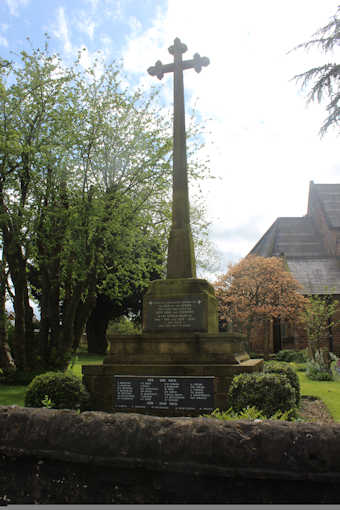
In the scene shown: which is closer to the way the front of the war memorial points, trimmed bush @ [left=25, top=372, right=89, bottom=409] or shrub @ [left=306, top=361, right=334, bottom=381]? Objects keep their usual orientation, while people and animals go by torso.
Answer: the trimmed bush

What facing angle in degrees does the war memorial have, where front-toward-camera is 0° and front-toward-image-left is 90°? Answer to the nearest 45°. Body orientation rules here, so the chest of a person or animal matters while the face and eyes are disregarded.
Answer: approximately 0°

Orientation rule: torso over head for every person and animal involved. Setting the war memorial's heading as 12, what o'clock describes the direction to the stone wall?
The stone wall is roughly at 12 o'clock from the war memorial.

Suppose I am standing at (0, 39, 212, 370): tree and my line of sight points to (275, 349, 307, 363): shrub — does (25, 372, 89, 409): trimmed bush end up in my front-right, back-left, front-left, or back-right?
back-right

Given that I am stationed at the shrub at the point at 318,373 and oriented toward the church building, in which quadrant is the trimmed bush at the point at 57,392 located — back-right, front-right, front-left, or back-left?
back-left

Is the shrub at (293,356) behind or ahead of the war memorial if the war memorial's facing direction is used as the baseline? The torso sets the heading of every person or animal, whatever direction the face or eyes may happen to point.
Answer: behind

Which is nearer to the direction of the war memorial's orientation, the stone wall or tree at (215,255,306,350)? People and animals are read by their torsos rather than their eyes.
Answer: the stone wall

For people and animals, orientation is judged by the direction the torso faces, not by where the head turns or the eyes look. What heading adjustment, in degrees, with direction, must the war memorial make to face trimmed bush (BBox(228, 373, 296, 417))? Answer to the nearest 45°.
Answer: approximately 45° to its left

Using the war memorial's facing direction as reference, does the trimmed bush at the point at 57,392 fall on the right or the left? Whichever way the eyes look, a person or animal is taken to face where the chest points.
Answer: on its right

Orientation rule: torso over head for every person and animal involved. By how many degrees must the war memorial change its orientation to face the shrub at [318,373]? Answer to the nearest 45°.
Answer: approximately 135° to its left

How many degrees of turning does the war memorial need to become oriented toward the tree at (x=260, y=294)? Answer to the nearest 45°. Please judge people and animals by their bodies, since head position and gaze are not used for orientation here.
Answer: approximately 180°
